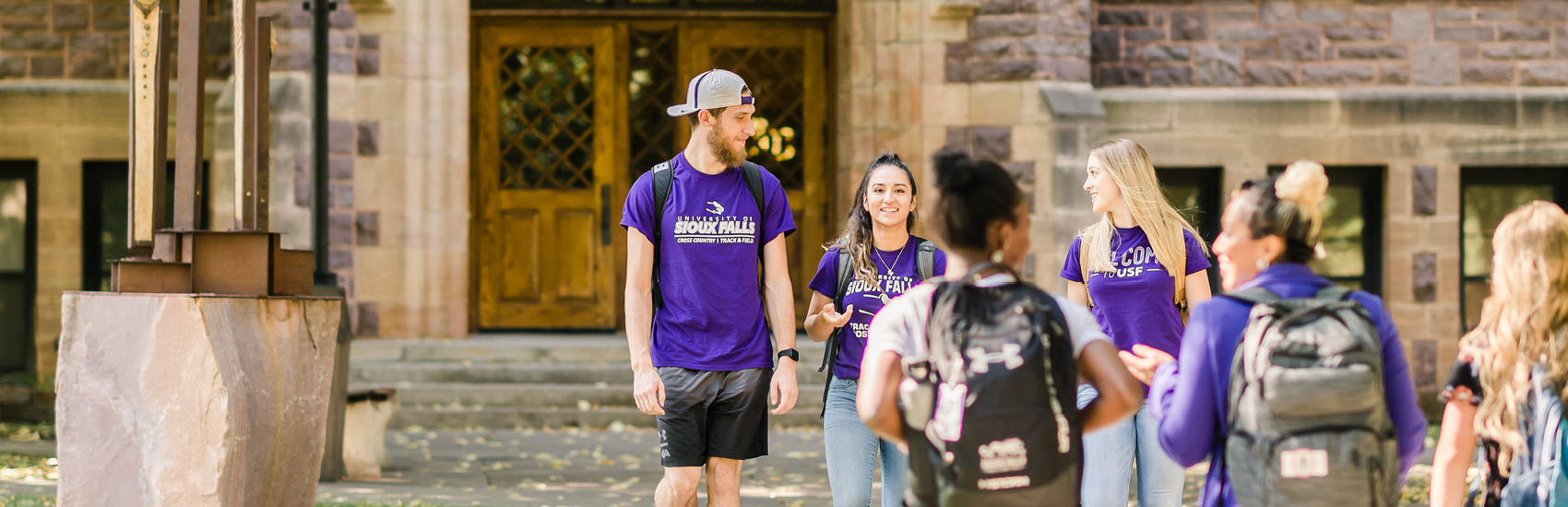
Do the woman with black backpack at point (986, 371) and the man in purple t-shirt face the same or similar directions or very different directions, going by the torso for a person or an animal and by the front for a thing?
very different directions

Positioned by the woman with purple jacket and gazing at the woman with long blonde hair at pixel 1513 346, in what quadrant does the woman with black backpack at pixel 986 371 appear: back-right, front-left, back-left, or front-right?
back-left

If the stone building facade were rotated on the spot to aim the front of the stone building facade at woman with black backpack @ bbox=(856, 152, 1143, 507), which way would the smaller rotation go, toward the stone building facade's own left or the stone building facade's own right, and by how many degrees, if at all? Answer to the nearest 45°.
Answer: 0° — it already faces them

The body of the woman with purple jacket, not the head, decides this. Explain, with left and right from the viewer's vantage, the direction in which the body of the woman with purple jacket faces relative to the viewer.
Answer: facing away from the viewer and to the left of the viewer

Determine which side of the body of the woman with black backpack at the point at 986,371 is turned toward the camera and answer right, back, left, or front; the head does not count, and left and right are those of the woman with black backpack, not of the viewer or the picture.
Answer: back

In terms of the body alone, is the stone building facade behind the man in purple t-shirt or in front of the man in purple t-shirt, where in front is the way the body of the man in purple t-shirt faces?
behind

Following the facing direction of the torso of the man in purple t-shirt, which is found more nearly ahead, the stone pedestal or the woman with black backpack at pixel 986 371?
the woman with black backpack
